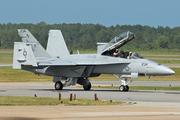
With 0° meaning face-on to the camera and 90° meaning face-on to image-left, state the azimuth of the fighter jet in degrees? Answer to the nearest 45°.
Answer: approximately 315°
